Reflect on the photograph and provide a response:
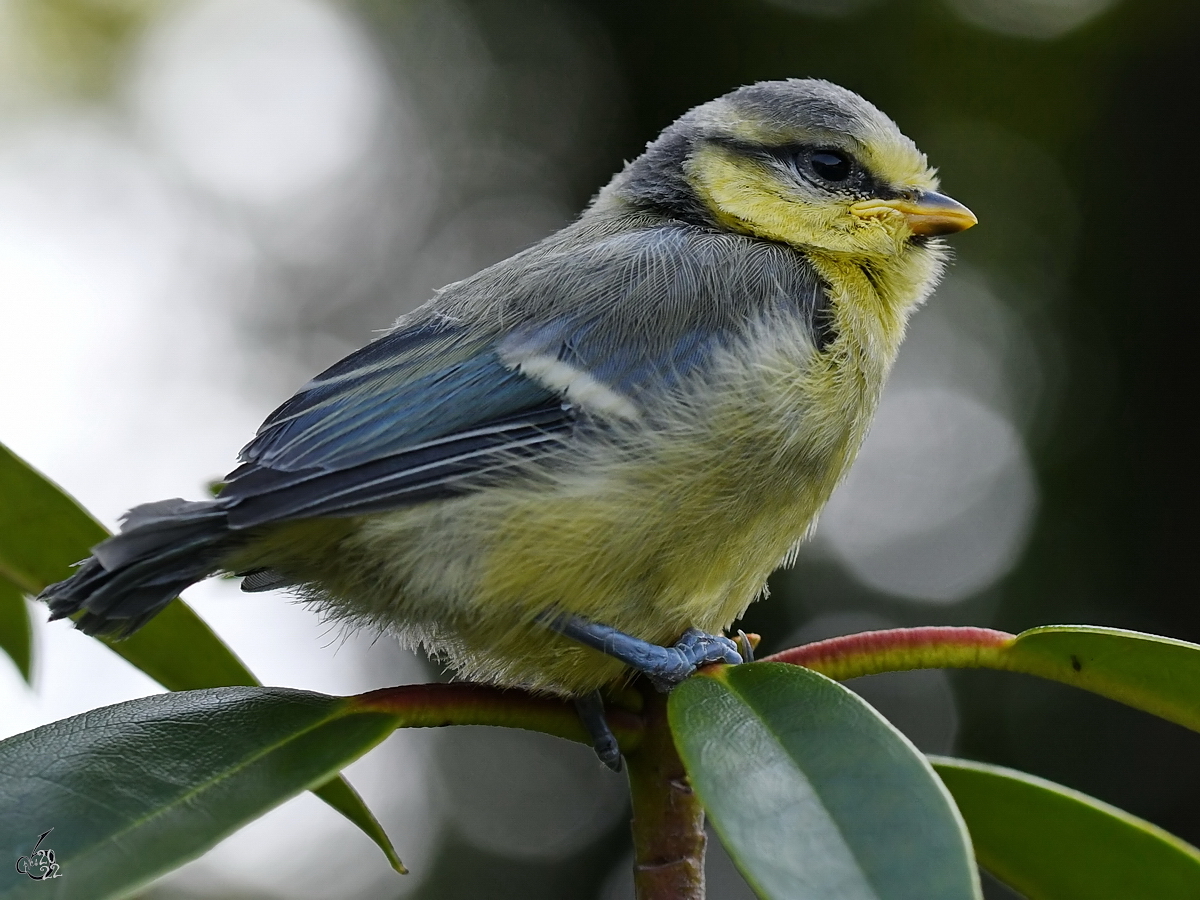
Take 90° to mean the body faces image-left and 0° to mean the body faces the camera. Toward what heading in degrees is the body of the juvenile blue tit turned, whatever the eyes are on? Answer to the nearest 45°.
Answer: approximately 270°

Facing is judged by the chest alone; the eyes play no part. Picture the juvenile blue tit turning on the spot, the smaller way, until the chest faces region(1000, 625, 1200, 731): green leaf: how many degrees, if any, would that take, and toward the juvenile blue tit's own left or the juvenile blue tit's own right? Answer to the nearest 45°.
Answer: approximately 45° to the juvenile blue tit's own right

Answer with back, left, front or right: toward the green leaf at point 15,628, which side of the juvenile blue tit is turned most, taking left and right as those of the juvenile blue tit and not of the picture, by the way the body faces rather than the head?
back

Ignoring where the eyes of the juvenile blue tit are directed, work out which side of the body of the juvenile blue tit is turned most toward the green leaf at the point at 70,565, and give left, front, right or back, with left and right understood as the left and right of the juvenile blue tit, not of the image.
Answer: back

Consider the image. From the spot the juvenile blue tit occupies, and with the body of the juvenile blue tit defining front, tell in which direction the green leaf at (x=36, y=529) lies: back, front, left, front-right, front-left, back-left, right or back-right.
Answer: back
